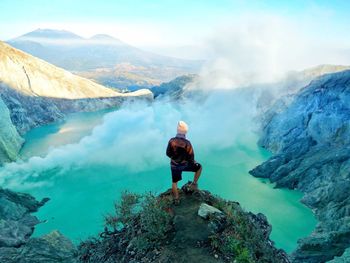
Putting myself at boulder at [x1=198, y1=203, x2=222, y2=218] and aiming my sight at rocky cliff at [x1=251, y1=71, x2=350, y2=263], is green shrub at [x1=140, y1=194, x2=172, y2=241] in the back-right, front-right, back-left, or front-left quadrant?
back-left

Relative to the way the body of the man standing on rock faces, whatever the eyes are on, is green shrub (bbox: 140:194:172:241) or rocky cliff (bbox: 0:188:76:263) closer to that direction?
the rocky cliff

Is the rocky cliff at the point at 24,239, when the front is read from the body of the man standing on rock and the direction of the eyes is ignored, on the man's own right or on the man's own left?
on the man's own left

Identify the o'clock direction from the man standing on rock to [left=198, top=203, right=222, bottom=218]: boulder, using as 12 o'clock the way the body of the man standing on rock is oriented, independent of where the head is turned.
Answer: The boulder is roughly at 5 o'clock from the man standing on rock.

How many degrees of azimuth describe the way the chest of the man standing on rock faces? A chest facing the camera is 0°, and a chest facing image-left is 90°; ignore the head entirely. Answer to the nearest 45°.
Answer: approximately 180°

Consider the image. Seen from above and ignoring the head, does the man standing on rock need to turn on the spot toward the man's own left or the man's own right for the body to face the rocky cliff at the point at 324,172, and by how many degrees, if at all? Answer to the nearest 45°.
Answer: approximately 45° to the man's own right

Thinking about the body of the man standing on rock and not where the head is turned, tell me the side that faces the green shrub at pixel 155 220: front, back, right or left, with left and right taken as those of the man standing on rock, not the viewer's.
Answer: back

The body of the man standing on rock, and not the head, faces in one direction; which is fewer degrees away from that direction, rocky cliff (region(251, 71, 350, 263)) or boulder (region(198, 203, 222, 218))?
the rocky cliff
